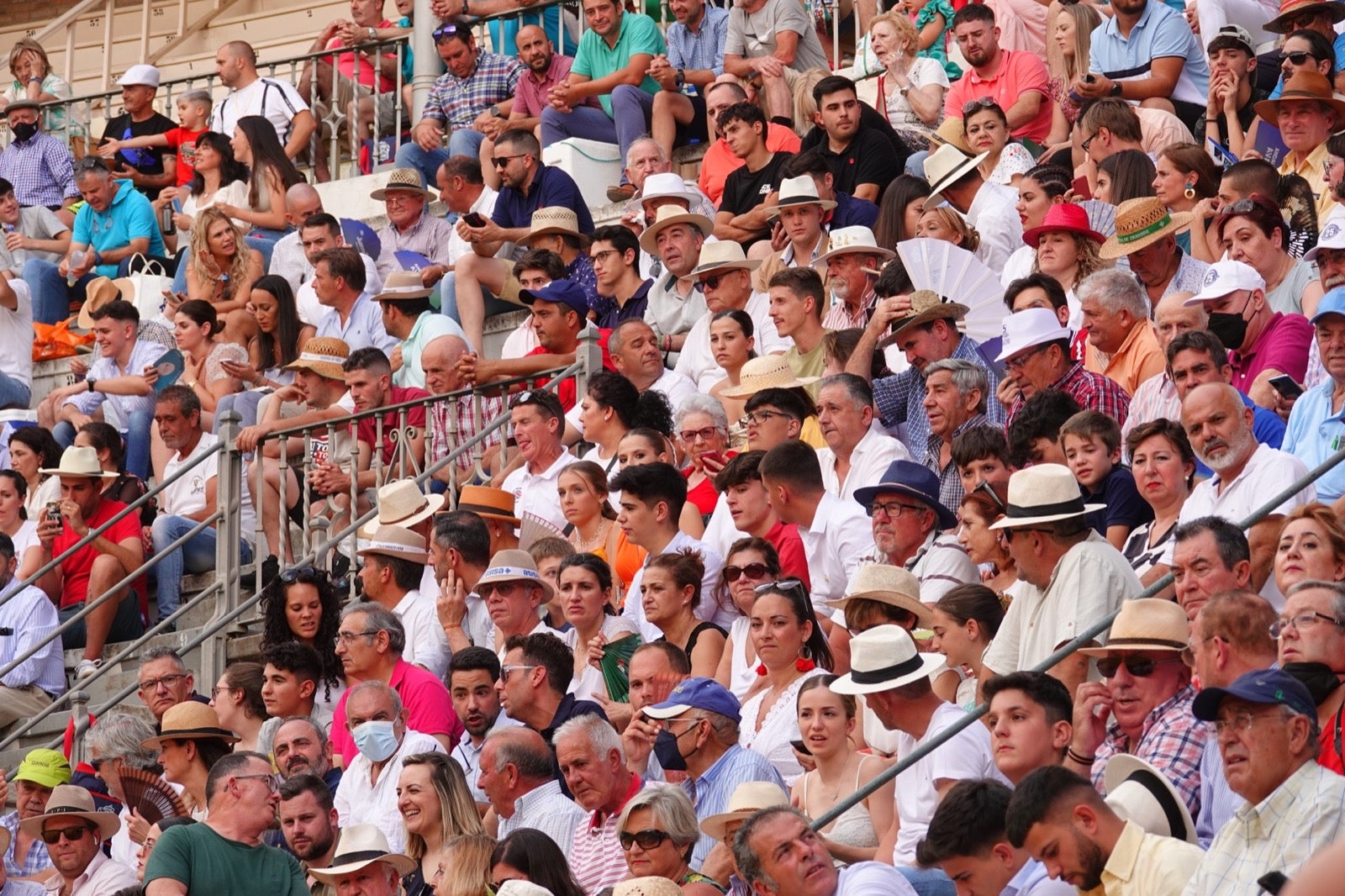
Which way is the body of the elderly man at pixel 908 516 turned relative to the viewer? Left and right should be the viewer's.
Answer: facing the viewer and to the left of the viewer

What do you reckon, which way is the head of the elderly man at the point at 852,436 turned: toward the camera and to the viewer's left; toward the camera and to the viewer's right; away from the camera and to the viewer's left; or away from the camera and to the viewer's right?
toward the camera and to the viewer's left

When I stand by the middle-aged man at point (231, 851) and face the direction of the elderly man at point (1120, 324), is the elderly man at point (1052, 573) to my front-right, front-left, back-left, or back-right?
front-right

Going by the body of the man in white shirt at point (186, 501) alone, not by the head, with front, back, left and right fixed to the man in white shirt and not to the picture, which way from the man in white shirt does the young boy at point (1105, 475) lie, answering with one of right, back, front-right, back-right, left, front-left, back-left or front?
left

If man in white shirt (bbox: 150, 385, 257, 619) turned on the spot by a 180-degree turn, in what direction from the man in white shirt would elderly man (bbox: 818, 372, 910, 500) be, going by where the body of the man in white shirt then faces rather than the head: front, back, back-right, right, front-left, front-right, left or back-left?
right

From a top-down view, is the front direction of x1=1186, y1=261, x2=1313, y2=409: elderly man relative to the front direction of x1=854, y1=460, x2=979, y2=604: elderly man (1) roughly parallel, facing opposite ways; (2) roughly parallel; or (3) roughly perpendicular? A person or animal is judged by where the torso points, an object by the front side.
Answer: roughly parallel

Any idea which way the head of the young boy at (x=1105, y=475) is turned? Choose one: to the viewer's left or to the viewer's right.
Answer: to the viewer's left

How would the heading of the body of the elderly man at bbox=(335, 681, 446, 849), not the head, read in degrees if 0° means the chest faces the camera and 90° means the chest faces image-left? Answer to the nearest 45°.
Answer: approximately 45°

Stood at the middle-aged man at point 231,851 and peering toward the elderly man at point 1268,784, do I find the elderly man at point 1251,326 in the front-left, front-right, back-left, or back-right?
front-left

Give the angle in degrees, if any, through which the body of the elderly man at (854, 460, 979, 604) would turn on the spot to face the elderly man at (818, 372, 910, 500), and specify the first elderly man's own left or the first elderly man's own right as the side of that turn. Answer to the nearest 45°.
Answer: approximately 135° to the first elderly man's own right

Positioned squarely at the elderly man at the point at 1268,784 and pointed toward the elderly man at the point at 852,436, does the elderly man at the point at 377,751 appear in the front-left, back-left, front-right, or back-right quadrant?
front-left

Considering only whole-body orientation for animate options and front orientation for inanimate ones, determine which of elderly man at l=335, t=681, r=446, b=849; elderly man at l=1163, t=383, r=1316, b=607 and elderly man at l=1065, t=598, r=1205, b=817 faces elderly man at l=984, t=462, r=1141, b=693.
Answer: elderly man at l=1163, t=383, r=1316, b=607

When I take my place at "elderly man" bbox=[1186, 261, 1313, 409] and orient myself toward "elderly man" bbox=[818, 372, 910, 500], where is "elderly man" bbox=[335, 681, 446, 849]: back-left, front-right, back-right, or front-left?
front-left

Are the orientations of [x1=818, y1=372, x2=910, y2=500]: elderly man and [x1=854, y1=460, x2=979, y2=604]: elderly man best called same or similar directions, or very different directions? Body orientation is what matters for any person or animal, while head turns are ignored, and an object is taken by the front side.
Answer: same or similar directions

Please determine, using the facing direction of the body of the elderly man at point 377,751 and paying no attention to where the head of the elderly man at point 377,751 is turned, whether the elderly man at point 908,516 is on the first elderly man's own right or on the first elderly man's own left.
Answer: on the first elderly man's own left
